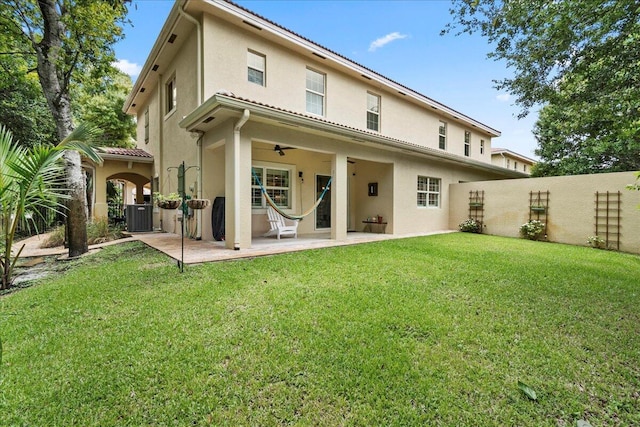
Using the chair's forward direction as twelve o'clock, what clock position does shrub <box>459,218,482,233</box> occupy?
The shrub is roughly at 10 o'clock from the chair.

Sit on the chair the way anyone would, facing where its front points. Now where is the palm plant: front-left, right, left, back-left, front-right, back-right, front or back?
right

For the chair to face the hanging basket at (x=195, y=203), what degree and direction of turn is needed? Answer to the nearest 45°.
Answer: approximately 90° to its right

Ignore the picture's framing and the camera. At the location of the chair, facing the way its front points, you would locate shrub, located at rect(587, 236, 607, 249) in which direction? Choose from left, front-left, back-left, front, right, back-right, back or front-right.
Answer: front-left
